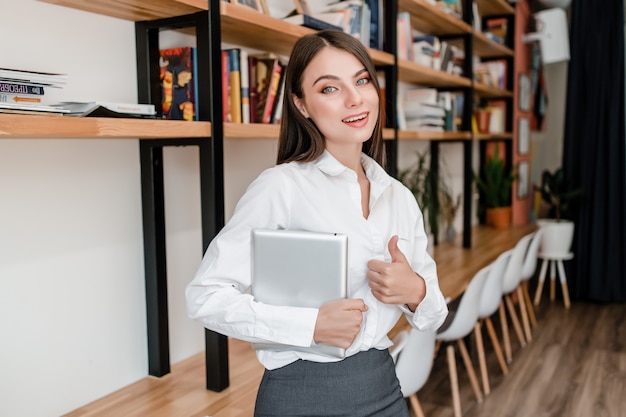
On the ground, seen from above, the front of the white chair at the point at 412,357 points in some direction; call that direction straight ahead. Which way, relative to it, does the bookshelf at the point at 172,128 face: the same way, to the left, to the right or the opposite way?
the opposite way

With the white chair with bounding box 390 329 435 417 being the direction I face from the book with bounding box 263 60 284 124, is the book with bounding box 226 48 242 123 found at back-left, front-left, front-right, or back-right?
back-right

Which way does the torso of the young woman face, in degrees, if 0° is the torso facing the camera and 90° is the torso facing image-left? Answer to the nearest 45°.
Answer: approximately 315°

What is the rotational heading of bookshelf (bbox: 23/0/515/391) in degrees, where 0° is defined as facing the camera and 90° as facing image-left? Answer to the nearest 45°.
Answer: approximately 315°

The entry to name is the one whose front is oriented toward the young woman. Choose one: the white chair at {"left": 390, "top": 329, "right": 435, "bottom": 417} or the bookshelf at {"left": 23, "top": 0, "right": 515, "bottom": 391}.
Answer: the bookshelf

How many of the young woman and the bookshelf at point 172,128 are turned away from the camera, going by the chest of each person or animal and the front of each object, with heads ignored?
0

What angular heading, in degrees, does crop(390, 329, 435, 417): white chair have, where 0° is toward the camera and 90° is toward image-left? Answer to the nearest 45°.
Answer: approximately 135°

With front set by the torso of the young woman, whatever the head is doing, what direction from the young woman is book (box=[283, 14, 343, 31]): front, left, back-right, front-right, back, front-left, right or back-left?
back-left

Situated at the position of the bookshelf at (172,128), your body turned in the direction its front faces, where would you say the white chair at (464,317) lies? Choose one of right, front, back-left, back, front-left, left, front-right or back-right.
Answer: left

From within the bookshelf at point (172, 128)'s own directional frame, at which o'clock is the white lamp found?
The white lamp is roughly at 9 o'clock from the bookshelf.
